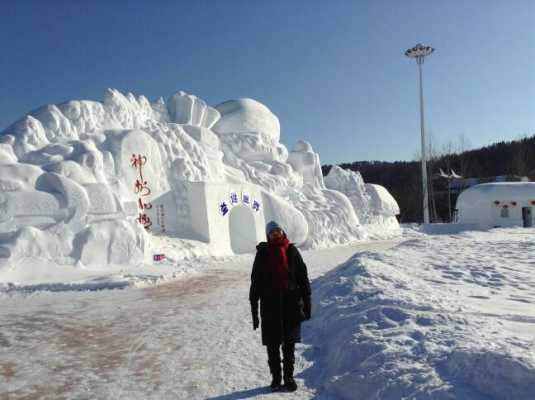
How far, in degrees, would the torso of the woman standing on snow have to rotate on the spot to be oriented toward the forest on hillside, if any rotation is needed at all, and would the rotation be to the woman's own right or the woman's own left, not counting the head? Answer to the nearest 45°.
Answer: approximately 135° to the woman's own left

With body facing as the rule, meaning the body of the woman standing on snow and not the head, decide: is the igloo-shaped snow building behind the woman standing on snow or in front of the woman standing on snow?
behind

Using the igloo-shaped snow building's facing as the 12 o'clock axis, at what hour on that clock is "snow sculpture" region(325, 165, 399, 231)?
The snow sculpture is roughly at 3 o'clock from the igloo-shaped snow building.

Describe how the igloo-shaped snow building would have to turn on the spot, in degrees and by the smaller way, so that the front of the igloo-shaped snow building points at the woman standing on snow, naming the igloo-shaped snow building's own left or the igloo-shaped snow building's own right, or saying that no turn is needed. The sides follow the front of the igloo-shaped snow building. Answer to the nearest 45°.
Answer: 0° — it already faces them

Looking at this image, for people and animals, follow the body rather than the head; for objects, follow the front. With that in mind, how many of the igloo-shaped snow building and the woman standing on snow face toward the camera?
2

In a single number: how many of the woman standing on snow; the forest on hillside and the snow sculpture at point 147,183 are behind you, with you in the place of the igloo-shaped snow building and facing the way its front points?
1

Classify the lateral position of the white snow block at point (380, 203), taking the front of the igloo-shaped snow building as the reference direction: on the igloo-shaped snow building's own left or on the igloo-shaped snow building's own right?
on the igloo-shaped snow building's own right

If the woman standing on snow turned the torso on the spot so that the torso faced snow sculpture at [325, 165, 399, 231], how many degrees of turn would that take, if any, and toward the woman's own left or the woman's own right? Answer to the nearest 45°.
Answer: approximately 180°

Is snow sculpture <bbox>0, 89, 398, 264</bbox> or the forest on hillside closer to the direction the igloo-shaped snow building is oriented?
the snow sculpture

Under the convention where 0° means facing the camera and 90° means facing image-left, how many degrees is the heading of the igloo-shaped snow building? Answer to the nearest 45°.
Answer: approximately 0°

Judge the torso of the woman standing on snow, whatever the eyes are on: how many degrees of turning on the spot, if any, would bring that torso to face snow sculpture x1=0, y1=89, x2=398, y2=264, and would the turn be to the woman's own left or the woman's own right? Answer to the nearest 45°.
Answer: approximately 180°

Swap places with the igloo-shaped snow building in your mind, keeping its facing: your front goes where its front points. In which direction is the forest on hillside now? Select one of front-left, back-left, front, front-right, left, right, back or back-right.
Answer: back

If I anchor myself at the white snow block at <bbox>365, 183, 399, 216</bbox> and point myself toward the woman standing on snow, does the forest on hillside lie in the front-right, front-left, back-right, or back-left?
back-left
